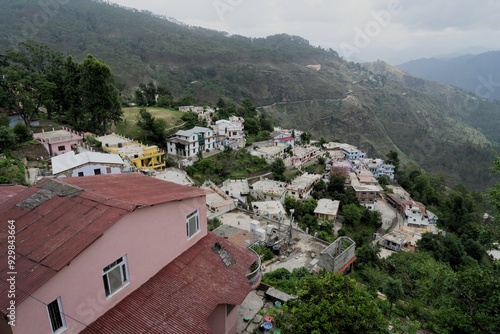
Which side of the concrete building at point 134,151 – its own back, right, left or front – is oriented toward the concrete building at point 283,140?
left

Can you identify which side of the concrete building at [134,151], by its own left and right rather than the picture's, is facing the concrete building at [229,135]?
left

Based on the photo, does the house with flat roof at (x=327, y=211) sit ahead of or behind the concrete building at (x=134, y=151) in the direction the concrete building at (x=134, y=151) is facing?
ahead

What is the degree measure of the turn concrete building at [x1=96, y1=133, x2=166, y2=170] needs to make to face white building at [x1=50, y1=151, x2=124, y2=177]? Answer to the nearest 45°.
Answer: approximately 45° to its right

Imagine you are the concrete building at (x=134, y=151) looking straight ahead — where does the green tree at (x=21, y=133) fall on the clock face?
The green tree is roughly at 4 o'clock from the concrete building.

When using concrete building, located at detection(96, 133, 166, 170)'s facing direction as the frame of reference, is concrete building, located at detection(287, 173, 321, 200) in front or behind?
in front

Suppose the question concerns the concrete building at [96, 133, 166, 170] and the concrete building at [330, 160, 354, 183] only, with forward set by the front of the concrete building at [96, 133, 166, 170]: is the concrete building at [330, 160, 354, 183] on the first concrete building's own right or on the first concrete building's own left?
on the first concrete building's own left

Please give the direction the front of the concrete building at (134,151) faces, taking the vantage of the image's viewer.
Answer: facing the viewer and to the right of the viewer

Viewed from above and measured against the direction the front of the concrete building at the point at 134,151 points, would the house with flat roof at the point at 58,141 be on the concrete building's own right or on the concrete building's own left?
on the concrete building's own right

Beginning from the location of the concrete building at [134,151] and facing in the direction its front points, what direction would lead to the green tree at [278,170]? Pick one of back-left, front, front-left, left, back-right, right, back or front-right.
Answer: front-left

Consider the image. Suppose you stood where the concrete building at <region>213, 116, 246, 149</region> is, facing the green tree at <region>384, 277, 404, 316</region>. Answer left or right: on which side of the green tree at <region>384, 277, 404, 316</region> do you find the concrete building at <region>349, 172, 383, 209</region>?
left
